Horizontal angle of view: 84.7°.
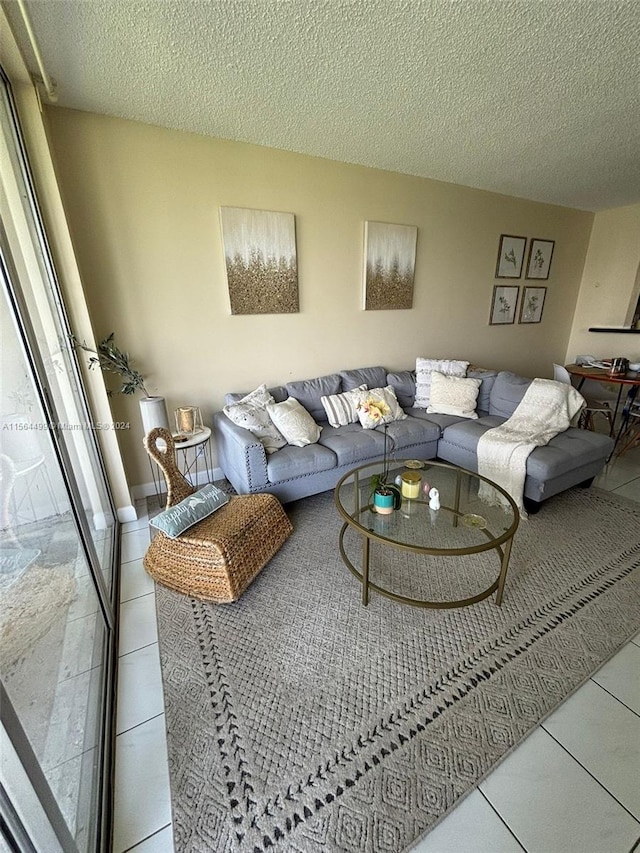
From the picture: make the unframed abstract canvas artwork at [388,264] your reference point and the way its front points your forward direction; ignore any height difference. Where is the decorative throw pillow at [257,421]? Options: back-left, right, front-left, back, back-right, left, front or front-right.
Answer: right

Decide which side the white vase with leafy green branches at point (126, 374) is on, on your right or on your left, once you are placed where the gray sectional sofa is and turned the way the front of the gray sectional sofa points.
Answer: on your right

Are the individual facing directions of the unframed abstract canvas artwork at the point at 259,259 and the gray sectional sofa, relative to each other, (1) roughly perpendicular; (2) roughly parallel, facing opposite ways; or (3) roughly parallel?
roughly parallel

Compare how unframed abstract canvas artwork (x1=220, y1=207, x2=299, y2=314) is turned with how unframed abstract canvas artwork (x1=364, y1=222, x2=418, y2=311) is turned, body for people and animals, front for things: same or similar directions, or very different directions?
same or similar directions

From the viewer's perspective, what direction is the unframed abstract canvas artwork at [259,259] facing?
toward the camera

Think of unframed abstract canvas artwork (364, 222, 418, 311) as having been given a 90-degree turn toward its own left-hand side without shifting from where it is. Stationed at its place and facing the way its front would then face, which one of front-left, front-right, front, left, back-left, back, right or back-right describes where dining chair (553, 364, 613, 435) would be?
front-right

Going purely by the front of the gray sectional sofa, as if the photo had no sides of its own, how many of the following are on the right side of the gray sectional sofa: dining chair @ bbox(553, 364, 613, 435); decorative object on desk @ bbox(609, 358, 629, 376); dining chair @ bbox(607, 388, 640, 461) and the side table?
1

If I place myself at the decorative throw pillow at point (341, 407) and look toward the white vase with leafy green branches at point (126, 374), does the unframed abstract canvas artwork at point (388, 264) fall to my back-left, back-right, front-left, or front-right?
back-right

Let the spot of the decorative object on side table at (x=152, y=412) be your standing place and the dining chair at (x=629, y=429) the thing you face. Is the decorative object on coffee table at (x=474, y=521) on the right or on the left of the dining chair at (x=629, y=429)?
right

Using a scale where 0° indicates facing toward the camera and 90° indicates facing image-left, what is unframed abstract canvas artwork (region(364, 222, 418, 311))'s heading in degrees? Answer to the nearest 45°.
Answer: approximately 315°

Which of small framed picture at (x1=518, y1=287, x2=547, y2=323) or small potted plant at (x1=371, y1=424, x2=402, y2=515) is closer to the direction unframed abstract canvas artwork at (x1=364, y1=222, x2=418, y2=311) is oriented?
the small potted plant

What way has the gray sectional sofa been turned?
toward the camera

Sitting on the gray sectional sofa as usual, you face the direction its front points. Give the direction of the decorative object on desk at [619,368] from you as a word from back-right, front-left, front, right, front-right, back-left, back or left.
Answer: back-left

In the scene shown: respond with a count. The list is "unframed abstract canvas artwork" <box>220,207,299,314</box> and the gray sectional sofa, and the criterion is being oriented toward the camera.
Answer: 2

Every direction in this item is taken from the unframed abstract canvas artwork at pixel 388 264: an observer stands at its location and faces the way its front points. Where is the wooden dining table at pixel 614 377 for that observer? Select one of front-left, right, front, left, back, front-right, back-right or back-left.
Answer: front-left
